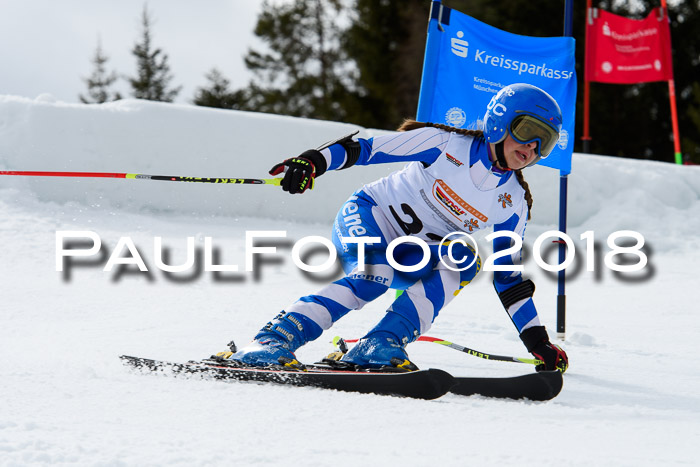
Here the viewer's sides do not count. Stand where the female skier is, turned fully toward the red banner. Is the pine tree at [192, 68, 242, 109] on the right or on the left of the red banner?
left

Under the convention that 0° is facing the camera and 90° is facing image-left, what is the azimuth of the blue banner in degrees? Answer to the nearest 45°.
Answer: approximately 0°

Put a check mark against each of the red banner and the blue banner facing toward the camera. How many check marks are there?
2

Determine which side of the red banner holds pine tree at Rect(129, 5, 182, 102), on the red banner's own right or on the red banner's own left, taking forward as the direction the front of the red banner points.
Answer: on the red banner's own right

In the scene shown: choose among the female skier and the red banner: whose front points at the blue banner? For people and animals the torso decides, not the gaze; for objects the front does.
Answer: the red banner

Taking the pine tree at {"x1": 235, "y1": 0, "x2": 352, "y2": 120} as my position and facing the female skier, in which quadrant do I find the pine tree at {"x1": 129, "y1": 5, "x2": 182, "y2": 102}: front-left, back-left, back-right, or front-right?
back-right

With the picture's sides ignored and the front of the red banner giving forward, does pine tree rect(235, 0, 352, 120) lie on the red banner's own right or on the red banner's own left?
on the red banner's own right

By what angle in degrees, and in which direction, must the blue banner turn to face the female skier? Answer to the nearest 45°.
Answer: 0° — it already faces them
